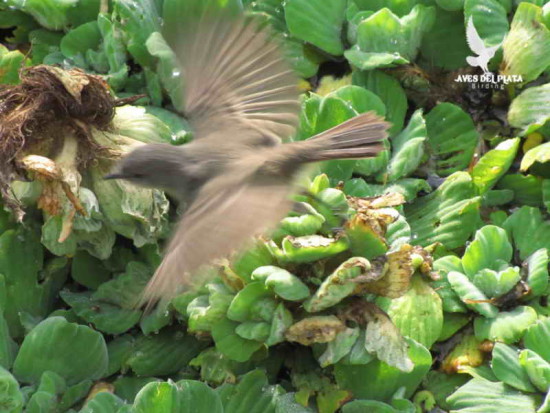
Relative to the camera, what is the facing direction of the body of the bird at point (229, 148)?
to the viewer's left
